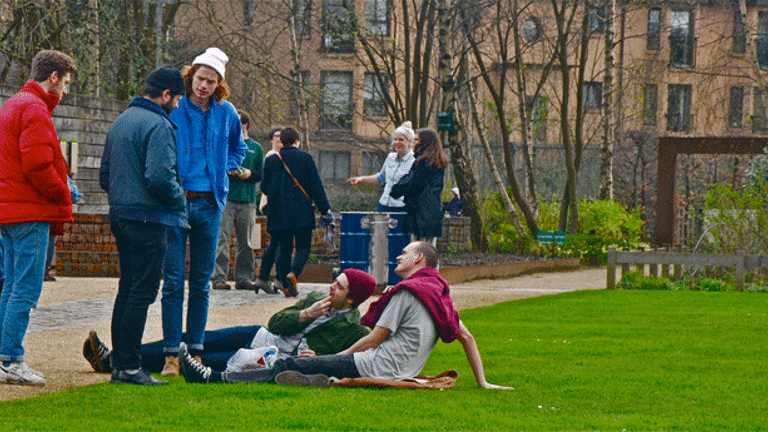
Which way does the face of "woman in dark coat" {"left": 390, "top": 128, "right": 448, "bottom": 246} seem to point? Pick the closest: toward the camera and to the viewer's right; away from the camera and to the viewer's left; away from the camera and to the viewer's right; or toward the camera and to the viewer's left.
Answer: away from the camera and to the viewer's left

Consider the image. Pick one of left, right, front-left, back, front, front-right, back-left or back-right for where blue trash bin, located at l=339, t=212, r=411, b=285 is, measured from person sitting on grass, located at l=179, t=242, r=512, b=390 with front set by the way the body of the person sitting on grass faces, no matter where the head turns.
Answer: right

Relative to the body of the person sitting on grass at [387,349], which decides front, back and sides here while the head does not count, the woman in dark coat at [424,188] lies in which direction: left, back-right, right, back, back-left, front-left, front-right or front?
right

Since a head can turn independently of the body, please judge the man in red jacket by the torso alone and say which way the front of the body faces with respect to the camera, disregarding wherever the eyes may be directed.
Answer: to the viewer's right

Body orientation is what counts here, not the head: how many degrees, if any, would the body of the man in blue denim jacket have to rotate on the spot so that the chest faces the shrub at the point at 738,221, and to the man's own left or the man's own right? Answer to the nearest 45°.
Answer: approximately 135° to the man's own left

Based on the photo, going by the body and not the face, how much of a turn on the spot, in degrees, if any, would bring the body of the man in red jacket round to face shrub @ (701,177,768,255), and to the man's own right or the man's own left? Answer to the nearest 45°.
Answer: approximately 45° to the man's own left

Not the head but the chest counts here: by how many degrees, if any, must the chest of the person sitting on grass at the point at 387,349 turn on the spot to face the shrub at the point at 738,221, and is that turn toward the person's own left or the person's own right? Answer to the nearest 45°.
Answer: approximately 135° to the person's own right

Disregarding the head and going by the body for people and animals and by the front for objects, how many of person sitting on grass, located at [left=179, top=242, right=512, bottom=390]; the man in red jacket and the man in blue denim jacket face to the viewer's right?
1

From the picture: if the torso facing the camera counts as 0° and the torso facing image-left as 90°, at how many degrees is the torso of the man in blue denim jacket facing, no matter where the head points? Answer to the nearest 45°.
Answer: approximately 0°

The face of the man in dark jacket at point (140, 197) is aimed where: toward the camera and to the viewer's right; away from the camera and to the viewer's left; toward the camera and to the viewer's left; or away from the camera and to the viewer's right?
away from the camera and to the viewer's right

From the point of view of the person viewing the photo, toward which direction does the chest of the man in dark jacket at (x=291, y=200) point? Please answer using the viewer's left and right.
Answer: facing away from the viewer
